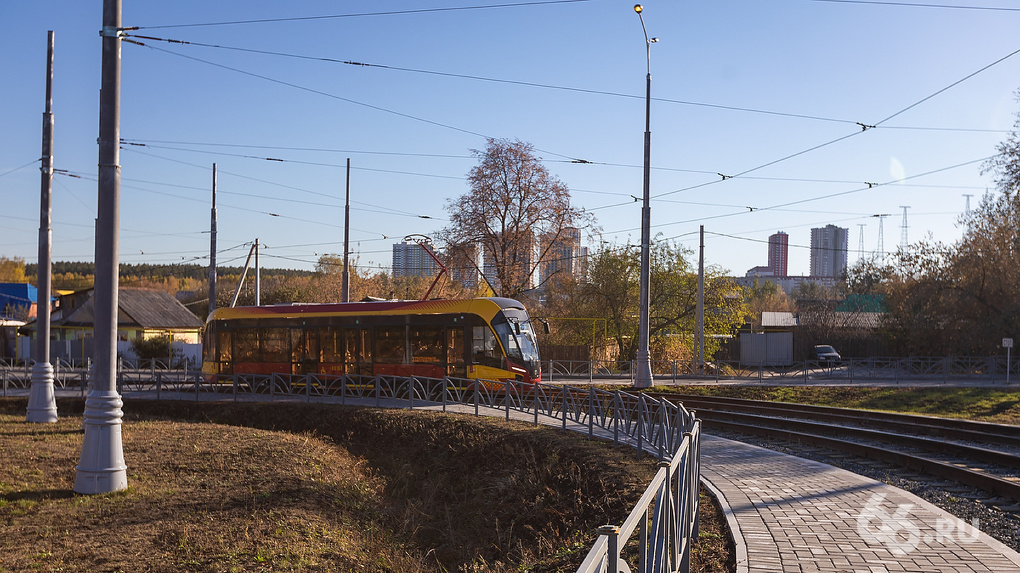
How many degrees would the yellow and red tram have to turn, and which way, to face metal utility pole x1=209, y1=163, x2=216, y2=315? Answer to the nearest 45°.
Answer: approximately 180°

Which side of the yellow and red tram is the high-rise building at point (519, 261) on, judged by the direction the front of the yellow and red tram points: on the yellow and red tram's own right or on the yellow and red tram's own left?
on the yellow and red tram's own left

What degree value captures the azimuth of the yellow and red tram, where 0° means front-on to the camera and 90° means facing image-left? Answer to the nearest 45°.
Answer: approximately 315°

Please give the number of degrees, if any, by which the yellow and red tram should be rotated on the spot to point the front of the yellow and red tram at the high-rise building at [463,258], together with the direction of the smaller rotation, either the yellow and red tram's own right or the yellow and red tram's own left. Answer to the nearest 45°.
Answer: approximately 135° to the yellow and red tram's own left

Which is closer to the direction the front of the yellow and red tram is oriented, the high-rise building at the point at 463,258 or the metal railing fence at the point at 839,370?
the metal railing fence

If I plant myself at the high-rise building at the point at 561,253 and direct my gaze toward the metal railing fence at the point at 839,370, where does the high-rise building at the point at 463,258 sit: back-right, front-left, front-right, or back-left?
back-right
